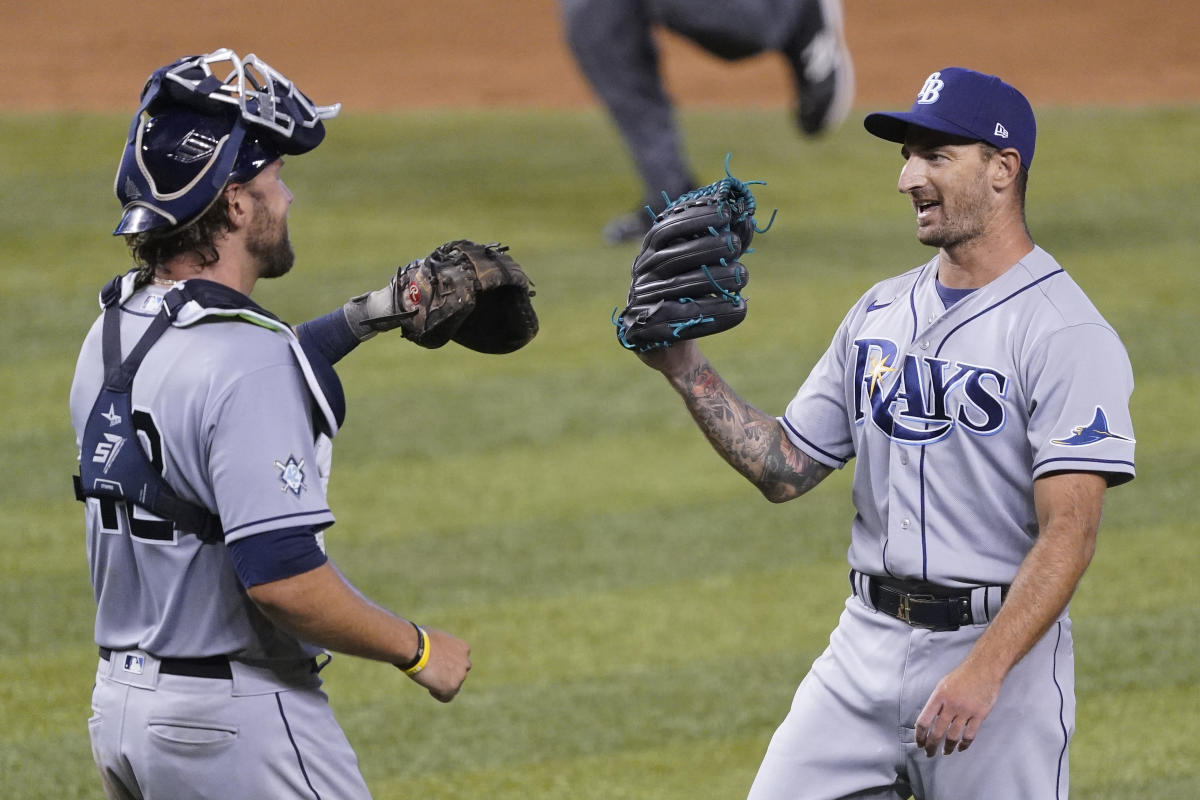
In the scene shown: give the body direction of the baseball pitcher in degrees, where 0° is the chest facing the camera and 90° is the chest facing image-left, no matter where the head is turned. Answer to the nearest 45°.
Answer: approximately 45°
